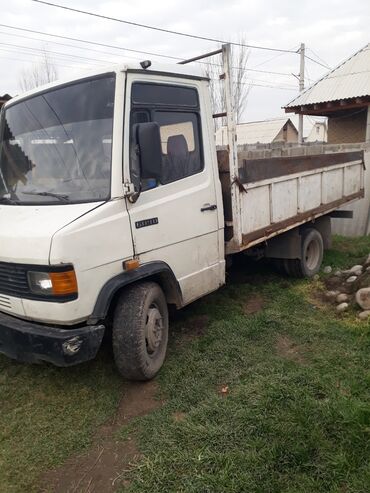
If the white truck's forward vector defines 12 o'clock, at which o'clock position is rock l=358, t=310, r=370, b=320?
The rock is roughly at 7 o'clock from the white truck.

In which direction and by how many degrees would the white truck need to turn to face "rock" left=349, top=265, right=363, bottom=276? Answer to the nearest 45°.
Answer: approximately 180°

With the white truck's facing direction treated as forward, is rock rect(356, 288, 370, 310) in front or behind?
behind

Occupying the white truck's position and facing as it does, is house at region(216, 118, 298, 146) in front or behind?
behind

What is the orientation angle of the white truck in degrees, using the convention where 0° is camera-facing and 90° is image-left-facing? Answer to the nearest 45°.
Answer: approximately 45°

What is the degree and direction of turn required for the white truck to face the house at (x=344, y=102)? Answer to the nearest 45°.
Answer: approximately 180°

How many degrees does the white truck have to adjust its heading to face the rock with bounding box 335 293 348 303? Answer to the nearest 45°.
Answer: approximately 180°

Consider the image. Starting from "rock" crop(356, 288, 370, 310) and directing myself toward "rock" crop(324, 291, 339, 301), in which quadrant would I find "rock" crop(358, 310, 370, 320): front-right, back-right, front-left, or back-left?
back-left
